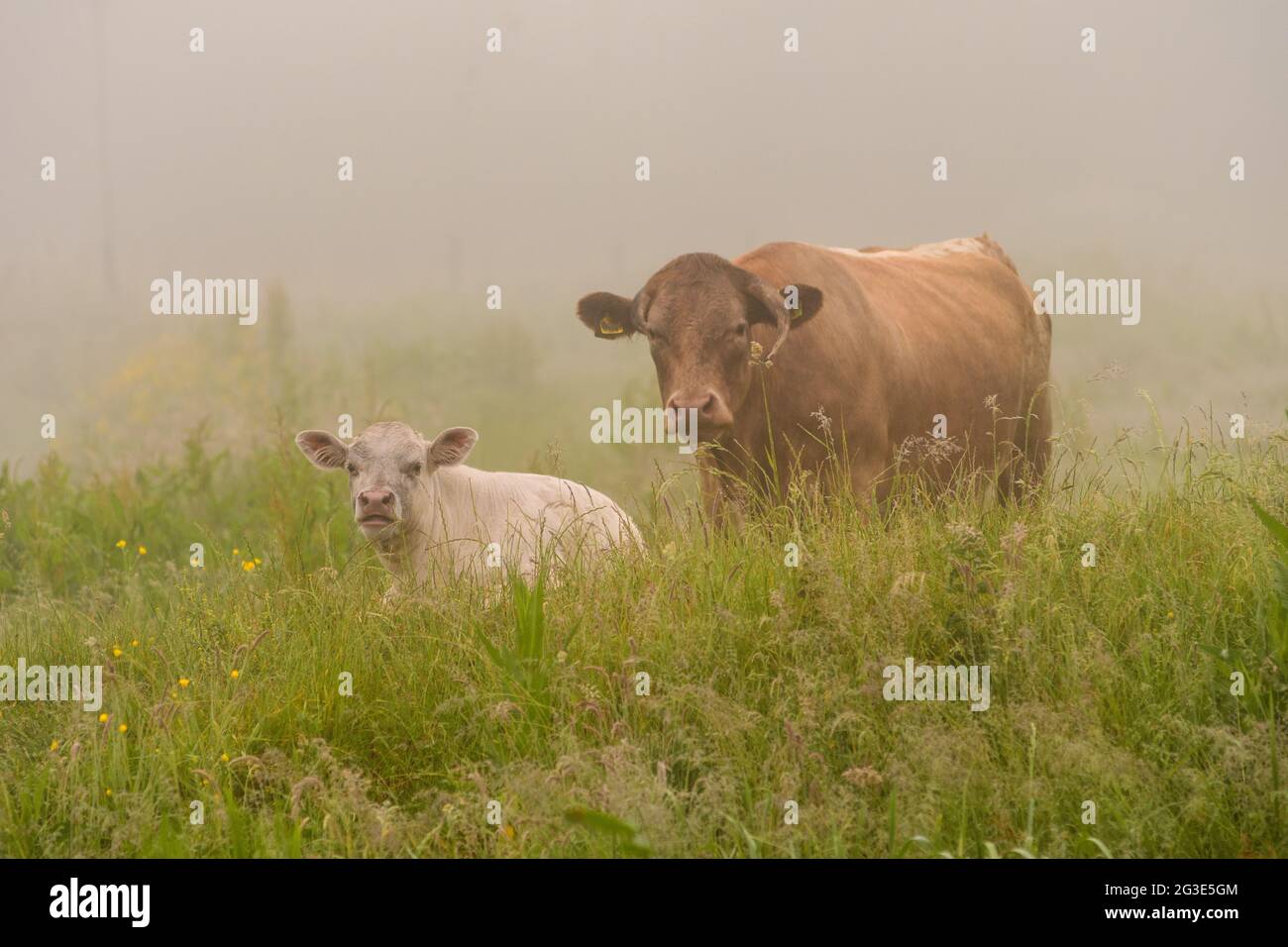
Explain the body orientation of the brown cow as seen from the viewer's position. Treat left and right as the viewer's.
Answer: facing the viewer and to the left of the viewer
